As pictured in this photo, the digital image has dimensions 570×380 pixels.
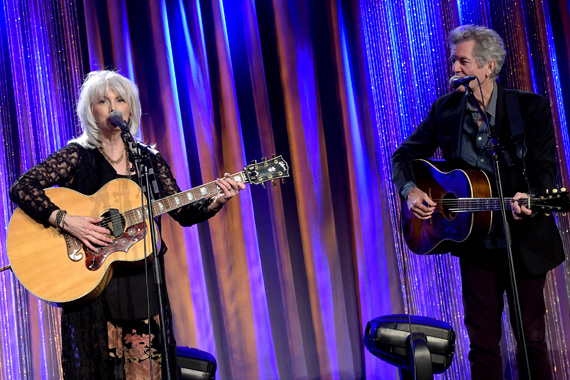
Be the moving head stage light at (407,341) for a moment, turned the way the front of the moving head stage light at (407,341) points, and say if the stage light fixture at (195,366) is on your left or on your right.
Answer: on your left

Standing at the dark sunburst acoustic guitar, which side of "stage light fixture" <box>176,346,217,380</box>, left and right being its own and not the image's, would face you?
right

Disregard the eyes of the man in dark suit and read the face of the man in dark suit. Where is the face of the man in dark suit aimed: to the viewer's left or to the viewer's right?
to the viewer's left

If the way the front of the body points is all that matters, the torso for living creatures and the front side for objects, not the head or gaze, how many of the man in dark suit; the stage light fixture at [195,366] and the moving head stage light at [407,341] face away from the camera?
2

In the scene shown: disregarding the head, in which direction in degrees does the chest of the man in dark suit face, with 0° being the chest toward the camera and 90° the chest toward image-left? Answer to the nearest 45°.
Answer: approximately 45°

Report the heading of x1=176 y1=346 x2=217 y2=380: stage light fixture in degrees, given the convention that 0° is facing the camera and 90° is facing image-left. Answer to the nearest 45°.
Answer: approximately 180°

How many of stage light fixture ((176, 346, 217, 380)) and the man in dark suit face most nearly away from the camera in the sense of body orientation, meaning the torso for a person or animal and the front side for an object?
1

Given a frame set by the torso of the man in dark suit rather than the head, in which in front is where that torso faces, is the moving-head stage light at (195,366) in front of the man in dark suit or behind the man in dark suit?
in front

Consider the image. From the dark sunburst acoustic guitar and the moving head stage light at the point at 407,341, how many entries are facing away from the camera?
1
